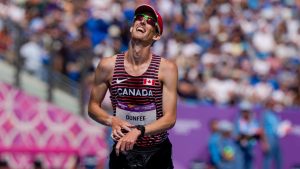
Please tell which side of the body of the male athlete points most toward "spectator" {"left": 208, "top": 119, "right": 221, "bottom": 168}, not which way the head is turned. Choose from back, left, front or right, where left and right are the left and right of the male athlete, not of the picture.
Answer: back

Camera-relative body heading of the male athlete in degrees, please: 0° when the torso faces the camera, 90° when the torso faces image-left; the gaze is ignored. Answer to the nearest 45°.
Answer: approximately 0°
